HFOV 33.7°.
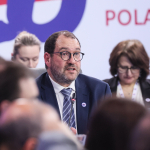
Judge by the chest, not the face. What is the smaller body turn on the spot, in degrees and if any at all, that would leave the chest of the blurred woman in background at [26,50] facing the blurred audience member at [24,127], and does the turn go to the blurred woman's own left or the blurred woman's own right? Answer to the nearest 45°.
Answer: approximately 45° to the blurred woman's own right

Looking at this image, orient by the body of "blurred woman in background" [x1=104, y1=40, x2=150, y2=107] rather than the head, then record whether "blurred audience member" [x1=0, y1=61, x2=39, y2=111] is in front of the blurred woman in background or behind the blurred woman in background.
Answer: in front

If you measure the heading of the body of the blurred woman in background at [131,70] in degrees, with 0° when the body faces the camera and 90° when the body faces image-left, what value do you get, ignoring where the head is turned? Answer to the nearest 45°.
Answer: approximately 0°

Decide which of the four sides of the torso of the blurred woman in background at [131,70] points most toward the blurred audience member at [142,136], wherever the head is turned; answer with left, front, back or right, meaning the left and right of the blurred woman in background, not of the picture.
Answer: front

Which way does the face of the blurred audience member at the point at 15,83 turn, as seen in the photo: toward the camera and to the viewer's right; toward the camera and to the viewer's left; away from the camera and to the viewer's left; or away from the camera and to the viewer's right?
away from the camera and to the viewer's right

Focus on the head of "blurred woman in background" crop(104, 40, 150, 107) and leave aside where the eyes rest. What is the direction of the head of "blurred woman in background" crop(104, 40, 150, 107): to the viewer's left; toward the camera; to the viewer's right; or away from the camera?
toward the camera

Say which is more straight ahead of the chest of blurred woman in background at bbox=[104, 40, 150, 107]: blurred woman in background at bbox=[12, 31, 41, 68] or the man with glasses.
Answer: the man with glasses

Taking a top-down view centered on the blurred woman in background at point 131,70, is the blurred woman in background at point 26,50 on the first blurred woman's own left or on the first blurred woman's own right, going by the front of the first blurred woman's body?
on the first blurred woman's own right

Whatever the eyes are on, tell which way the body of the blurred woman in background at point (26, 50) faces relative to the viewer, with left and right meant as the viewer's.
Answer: facing the viewer and to the right of the viewer

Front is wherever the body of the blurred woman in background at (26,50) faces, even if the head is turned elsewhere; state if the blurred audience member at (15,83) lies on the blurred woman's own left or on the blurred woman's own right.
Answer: on the blurred woman's own right
